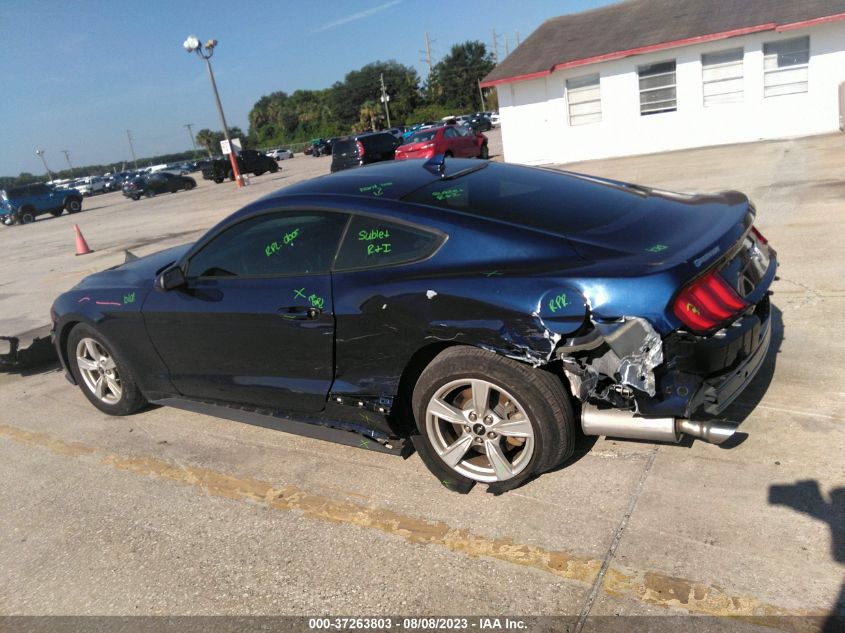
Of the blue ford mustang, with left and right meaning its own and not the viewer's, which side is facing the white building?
right

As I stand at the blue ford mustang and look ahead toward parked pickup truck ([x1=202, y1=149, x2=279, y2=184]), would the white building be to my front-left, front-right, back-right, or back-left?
front-right

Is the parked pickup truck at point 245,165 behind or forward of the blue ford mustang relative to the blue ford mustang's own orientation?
forward

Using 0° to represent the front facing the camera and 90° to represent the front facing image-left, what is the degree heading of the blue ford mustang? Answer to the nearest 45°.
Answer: approximately 135°

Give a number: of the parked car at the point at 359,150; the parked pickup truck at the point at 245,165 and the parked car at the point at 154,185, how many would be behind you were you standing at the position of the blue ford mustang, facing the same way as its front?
0

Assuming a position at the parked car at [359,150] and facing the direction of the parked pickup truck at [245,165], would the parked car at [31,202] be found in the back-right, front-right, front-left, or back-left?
front-left

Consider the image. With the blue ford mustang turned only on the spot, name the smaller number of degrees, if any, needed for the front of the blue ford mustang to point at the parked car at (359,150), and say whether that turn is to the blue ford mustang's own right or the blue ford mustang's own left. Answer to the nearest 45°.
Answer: approximately 45° to the blue ford mustang's own right

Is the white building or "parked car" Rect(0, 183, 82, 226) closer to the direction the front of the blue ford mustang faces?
the parked car

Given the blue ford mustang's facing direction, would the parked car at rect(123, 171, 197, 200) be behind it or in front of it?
in front

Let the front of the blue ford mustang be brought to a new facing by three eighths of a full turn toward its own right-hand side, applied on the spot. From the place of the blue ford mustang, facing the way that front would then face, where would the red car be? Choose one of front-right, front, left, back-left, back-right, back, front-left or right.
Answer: left
